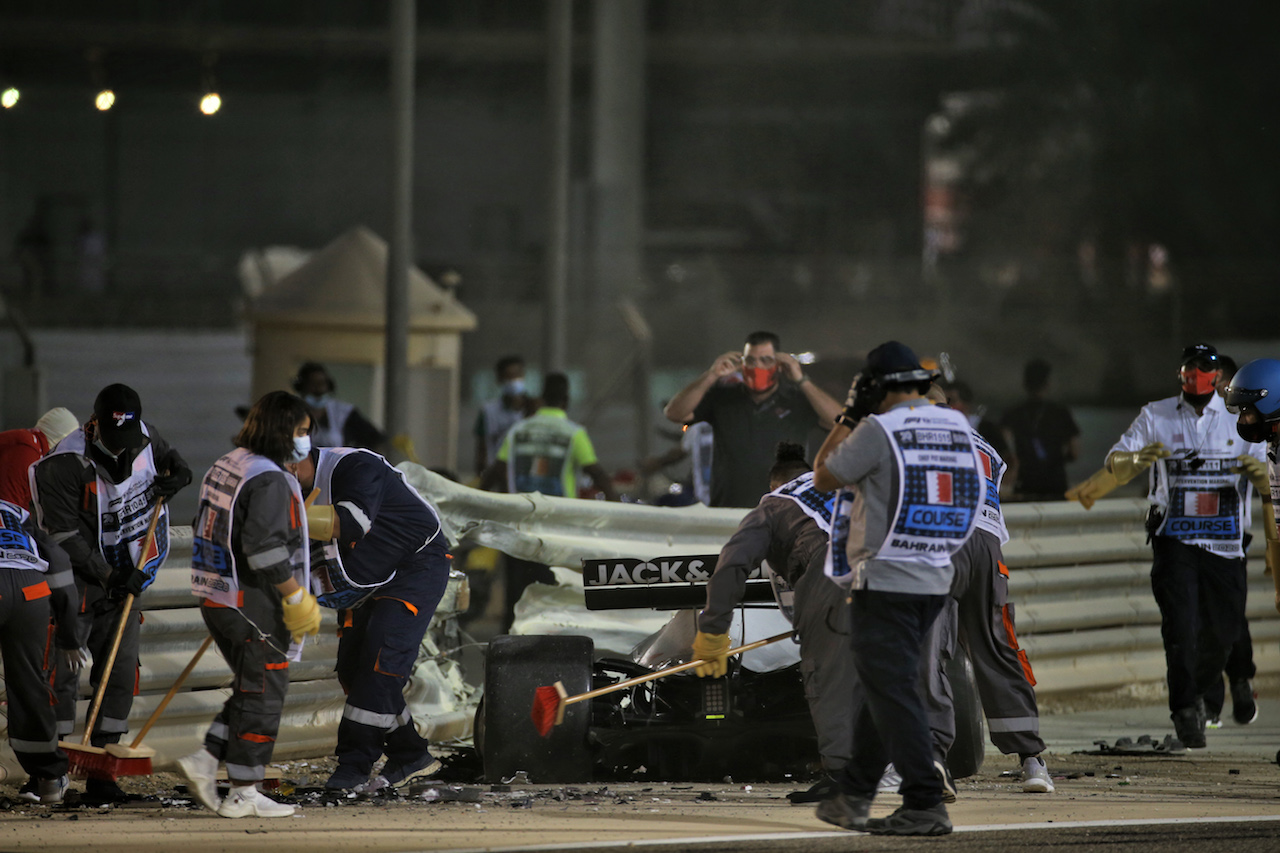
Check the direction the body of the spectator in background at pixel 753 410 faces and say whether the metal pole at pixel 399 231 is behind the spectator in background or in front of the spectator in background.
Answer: behind

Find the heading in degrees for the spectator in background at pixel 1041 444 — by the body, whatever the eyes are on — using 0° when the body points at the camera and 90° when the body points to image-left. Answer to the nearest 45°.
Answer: approximately 180°

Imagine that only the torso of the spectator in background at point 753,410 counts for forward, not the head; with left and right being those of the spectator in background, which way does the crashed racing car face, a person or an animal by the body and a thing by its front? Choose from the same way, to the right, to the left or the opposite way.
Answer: the opposite way

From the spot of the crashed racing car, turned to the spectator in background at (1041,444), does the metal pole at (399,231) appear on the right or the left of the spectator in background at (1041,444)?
left

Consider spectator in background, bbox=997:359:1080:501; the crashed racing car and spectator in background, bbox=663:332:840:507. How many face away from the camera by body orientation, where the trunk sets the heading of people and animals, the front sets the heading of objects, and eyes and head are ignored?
2

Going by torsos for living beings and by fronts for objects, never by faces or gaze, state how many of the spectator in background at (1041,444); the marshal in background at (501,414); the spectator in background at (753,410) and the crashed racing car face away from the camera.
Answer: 2

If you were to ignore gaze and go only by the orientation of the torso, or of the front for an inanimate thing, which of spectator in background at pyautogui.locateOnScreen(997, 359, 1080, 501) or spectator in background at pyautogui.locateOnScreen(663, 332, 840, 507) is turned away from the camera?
spectator in background at pyautogui.locateOnScreen(997, 359, 1080, 501)

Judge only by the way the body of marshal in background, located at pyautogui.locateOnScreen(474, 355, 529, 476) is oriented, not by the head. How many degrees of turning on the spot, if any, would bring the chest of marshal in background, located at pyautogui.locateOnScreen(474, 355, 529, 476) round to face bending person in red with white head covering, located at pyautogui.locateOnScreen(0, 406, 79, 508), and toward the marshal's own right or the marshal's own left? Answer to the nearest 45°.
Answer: approximately 45° to the marshal's own right

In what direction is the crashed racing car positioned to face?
away from the camera

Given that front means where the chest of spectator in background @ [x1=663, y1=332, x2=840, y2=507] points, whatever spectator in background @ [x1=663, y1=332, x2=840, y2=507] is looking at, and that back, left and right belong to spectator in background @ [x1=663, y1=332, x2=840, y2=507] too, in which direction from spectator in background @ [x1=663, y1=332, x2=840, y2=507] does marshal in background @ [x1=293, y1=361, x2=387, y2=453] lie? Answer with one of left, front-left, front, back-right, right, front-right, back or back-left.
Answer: back-right

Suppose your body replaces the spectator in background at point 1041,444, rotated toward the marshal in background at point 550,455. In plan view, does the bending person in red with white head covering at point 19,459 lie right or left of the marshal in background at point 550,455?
left

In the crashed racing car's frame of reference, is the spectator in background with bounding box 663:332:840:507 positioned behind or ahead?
ahead
